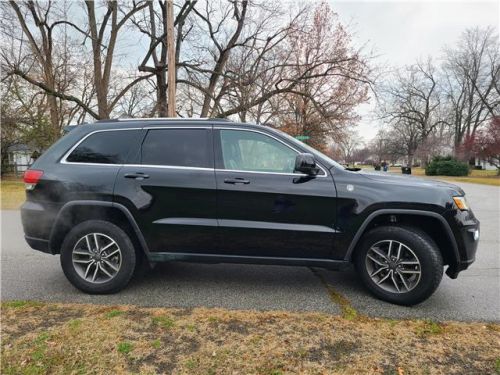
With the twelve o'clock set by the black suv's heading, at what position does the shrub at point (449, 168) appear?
The shrub is roughly at 10 o'clock from the black suv.

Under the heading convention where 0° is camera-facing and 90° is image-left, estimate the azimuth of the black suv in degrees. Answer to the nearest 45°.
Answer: approximately 270°
